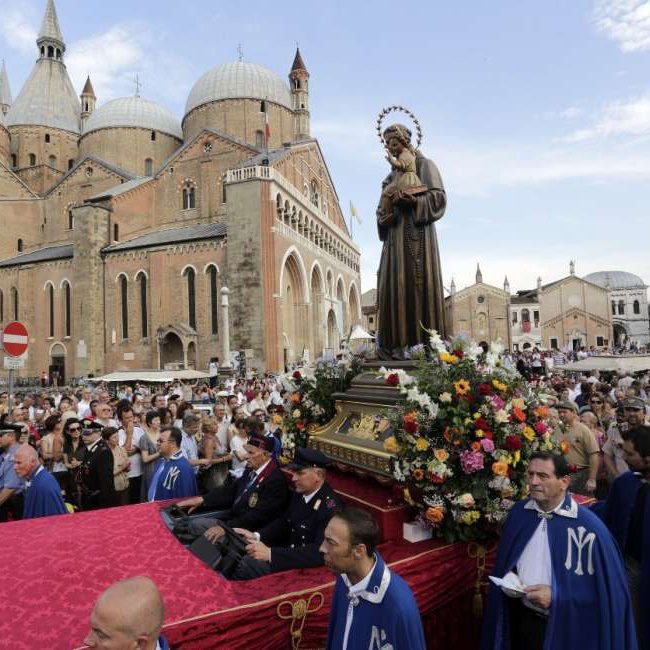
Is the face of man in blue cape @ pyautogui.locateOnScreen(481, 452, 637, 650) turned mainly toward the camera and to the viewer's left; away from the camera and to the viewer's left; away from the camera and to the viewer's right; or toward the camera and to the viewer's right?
toward the camera and to the viewer's left

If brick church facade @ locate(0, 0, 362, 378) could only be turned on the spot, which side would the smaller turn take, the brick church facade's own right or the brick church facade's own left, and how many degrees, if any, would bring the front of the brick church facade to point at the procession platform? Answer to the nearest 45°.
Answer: approximately 45° to the brick church facade's own right

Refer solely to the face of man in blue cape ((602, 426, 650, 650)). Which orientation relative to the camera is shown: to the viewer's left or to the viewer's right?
to the viewer's left

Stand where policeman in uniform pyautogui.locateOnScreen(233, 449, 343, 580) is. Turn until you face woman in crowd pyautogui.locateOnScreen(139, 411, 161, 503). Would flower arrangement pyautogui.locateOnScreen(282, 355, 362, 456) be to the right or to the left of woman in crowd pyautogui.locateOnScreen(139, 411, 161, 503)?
right

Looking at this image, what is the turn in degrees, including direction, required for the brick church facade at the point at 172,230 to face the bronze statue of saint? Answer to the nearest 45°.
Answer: approximately 45° to its right

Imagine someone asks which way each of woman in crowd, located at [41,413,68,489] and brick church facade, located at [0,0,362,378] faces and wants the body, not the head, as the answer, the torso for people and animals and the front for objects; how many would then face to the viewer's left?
0

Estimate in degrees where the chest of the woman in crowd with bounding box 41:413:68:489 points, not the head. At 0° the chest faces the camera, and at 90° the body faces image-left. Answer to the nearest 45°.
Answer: approximately 315°

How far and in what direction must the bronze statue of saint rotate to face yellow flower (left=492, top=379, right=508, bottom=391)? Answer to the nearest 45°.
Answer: approximately 90° to its left

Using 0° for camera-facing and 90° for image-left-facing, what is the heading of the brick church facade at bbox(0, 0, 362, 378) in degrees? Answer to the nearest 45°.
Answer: approximately 315°

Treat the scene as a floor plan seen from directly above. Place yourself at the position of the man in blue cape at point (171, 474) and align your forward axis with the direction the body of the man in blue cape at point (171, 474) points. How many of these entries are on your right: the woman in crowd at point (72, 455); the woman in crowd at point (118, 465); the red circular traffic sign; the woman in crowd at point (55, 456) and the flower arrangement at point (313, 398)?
4
